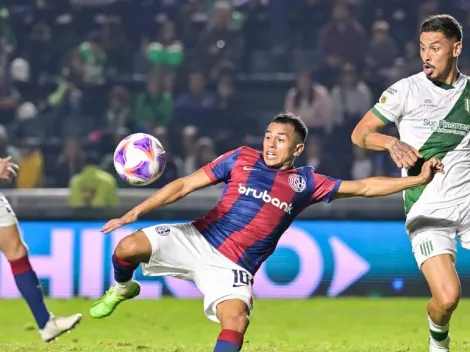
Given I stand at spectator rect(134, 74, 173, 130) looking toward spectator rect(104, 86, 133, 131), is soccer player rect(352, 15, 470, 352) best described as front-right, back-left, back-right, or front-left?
back-left

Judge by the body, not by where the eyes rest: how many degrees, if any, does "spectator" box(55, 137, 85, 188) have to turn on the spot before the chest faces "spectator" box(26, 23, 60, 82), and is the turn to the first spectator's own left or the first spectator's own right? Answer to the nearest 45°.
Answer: approximately 180°

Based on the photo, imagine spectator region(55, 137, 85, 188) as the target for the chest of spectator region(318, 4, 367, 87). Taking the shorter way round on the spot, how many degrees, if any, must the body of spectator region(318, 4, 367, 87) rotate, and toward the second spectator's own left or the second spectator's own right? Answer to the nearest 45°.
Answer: approximately 45° to the second spectator's own right

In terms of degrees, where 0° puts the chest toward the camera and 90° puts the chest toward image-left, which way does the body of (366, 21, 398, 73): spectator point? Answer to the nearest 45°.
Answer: approximately 0°

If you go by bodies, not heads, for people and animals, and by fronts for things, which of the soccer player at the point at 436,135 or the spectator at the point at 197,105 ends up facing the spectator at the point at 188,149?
the spectator at the point at 197,105
